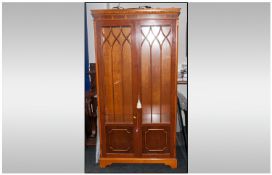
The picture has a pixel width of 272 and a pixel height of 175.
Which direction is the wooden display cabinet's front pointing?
toward the camera
